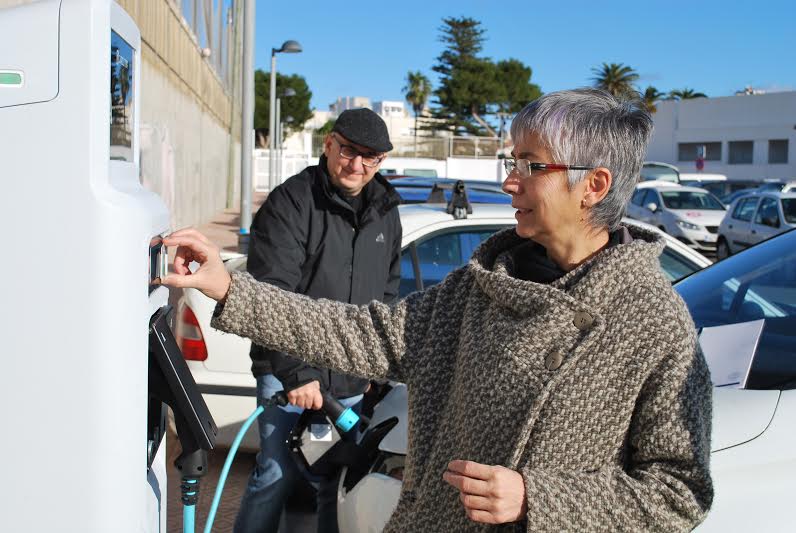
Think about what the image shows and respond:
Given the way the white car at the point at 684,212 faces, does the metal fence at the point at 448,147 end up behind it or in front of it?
behind

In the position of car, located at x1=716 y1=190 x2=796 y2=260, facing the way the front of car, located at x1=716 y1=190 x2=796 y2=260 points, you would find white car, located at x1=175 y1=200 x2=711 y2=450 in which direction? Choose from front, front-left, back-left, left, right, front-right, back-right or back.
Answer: front-right

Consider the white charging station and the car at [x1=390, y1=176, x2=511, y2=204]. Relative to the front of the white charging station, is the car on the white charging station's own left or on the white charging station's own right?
on the white charging station's own left

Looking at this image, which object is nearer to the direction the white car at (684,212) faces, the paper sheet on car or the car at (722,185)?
the paper sheet on car

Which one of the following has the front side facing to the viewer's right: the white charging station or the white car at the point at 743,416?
the white charging station

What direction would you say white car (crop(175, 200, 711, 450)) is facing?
to the viewer's right

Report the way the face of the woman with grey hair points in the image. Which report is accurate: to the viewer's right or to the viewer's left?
to the viewer's left

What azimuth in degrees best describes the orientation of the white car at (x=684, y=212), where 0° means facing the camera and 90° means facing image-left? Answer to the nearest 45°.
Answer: approximately 315°

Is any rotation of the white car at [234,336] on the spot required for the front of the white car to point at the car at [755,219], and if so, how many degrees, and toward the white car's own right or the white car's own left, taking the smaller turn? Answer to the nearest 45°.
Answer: approximately 45° to the white car's own left

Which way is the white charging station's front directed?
to the viewer's right

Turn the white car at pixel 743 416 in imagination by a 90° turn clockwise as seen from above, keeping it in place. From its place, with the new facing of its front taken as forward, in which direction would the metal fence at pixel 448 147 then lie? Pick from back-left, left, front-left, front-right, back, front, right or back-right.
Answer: front-right

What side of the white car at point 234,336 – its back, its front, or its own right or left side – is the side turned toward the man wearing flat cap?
right

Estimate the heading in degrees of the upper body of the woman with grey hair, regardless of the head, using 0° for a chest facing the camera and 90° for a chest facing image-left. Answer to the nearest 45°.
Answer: approximately 45°

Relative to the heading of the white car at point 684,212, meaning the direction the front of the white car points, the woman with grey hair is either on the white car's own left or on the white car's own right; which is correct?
on the white car's own right

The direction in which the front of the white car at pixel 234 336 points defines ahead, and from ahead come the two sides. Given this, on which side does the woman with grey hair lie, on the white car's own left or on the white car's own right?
on the white car's own right

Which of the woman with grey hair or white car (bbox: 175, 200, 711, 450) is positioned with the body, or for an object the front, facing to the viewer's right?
the white car

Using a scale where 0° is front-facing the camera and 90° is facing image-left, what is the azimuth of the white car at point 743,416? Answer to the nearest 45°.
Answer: approximately 45°

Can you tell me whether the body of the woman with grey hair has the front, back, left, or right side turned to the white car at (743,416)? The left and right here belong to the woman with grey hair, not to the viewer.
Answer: back

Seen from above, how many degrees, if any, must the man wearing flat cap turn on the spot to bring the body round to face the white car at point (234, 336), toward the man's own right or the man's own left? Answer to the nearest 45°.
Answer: approximately 135° to the man's own left
